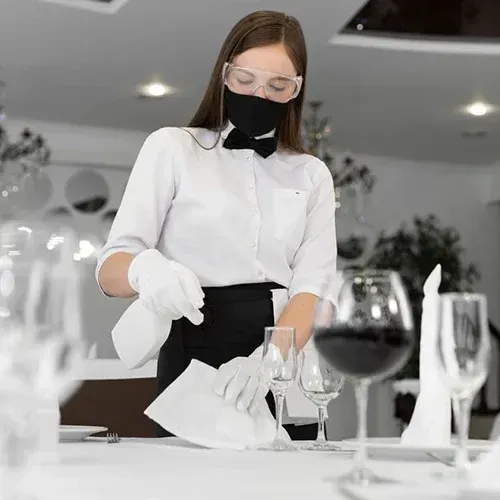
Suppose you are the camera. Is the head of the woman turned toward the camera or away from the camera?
toward the camera

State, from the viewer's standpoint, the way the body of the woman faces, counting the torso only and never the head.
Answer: toward the camera

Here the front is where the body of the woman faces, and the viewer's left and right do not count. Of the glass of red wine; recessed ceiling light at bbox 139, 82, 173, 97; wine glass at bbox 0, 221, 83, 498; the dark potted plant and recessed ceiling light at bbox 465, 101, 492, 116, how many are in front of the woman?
2

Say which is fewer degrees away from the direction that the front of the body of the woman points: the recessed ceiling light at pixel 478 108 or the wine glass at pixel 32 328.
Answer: the wine glass

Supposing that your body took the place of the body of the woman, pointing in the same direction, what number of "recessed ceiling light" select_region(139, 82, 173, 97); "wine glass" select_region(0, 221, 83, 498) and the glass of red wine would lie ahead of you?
2

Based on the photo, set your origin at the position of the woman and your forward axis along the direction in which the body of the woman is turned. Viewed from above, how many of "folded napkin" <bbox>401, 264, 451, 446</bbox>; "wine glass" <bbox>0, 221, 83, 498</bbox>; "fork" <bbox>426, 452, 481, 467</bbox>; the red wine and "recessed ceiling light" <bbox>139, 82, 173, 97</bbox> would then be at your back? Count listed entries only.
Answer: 1

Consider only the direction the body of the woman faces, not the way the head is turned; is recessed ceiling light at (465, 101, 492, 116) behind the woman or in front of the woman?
behind

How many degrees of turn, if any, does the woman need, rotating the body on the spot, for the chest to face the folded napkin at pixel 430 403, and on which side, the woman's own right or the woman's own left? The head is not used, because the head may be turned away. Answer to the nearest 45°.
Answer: approximately 45° to the woman's own left

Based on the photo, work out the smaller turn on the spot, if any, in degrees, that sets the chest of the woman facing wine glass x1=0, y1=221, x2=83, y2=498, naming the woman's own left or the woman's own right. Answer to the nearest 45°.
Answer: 0° — they already face it

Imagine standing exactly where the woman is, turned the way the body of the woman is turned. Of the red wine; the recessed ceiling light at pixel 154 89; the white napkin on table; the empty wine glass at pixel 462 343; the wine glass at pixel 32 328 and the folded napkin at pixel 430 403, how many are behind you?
1

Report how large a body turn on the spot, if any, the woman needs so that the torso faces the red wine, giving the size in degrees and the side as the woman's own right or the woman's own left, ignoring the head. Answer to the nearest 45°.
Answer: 0° — they already face it

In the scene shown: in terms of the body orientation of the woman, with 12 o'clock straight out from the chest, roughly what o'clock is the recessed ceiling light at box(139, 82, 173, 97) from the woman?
The recessed ceiling light is roughly at 6 o'clock from the woman.

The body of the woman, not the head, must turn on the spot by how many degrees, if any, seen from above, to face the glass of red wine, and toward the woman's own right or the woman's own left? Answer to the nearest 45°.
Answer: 0° — they already face it

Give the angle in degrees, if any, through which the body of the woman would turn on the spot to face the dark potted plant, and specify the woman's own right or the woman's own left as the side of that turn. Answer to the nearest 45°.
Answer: approximately 180°

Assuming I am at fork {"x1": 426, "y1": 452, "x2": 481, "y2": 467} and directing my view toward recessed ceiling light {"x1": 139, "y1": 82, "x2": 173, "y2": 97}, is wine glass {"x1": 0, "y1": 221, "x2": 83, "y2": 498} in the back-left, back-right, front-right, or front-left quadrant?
back-left

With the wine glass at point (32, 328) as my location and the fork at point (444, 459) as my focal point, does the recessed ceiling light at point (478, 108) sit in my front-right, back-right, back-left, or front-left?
front-left

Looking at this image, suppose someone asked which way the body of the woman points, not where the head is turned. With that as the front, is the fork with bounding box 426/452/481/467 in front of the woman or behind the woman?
in front
